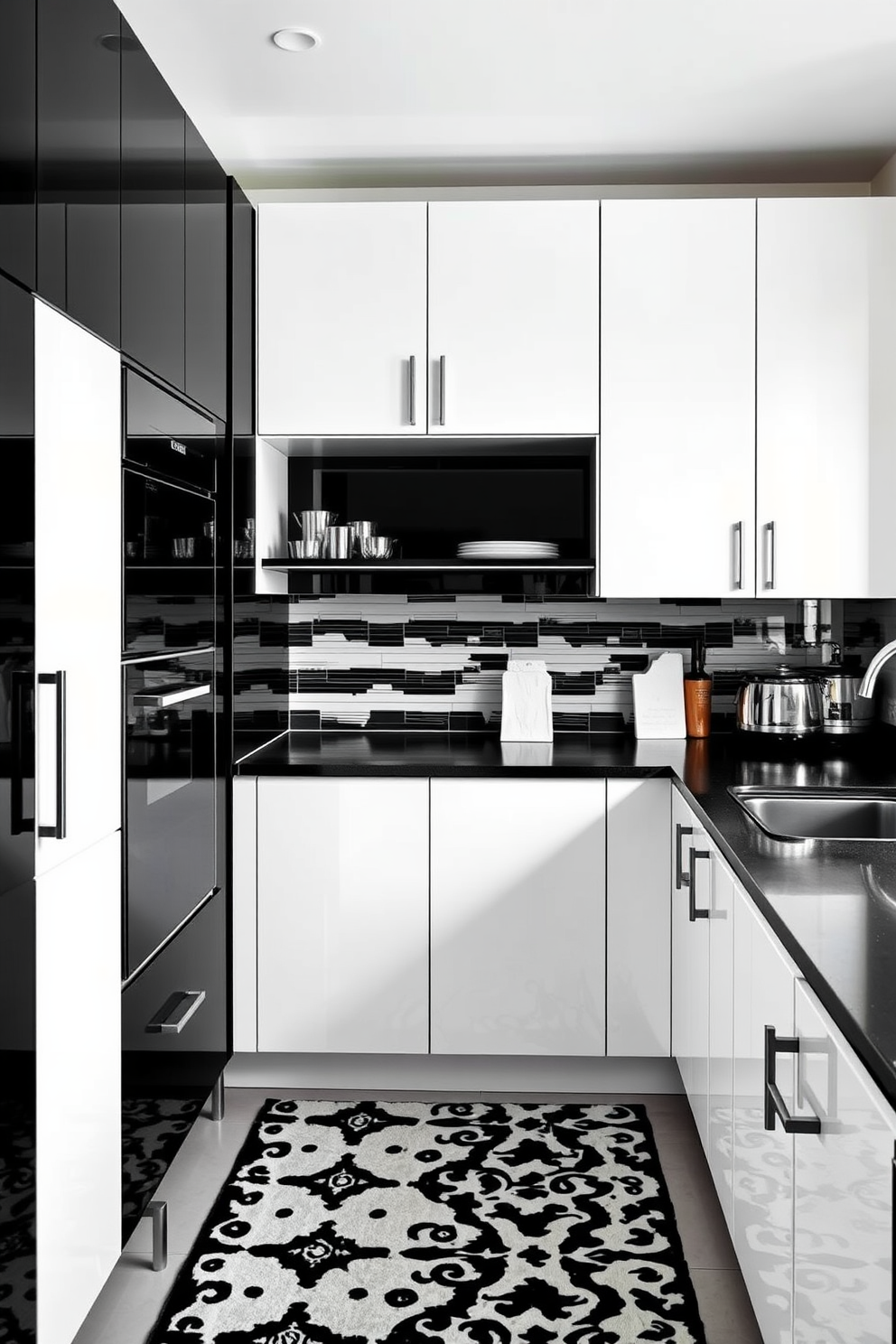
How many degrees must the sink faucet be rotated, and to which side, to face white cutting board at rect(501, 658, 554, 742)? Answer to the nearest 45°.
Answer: approximately 45° to its right

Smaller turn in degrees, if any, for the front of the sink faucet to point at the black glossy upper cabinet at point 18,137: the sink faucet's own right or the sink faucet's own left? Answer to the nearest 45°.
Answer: approximately 45° to the sink faucet's own left

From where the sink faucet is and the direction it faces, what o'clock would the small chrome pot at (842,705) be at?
The small chrome pot is roughly at 3 o'clock from the sink faucet.

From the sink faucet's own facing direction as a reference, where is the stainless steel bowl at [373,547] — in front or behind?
in front

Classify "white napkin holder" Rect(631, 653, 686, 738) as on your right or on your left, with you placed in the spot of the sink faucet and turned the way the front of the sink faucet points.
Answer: on your right

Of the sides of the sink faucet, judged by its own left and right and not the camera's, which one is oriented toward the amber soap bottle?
right

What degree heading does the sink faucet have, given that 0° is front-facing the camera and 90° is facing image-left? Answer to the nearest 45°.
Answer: approximately 90°
